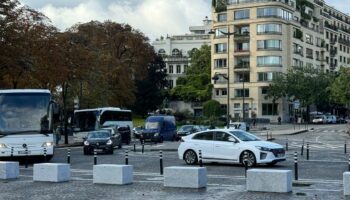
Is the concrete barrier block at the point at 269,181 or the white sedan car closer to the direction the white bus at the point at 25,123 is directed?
the concrete barrier block

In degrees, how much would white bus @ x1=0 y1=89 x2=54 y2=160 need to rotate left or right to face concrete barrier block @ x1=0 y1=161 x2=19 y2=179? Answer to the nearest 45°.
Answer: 0° — it already faces it

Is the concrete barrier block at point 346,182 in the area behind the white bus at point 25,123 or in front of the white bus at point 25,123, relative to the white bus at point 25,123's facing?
in front

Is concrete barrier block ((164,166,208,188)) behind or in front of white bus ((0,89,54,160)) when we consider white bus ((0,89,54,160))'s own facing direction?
in front

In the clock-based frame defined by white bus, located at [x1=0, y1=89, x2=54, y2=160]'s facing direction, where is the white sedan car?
The white sedan car is roughly at 10 o'clock from the white bus.

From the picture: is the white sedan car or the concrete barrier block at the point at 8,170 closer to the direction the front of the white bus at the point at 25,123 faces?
the concrete barrier block

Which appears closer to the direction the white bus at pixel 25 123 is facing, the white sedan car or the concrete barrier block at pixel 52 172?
the concrete barrier block

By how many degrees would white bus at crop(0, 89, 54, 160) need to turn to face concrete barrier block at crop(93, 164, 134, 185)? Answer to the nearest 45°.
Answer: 0° — it already faces it

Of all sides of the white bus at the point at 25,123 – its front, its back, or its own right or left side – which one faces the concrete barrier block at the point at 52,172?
front

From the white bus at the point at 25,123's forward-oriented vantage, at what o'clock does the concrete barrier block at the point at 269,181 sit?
The concrete barrier block is roughly at 11 o'clock from the white bus.

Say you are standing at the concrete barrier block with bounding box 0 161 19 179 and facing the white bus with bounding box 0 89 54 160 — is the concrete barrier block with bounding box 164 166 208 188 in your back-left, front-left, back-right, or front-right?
back-right

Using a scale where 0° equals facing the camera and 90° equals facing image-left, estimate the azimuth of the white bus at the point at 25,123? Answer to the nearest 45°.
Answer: approximately 0°
